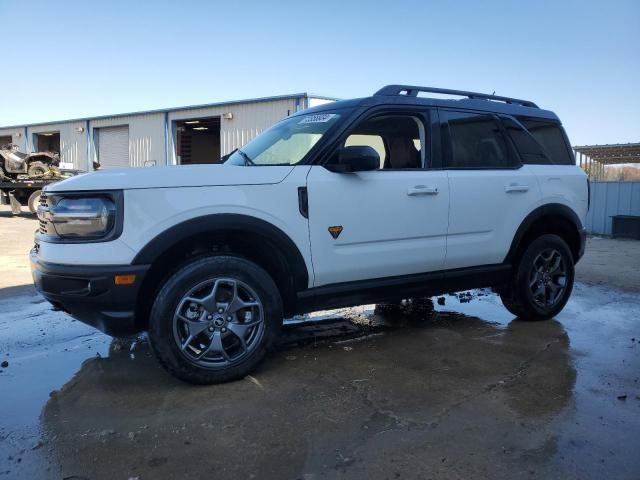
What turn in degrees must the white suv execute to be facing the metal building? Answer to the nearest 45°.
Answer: approximately 135° to its right

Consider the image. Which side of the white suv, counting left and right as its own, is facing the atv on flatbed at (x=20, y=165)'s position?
right

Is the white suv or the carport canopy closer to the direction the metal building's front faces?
the white suv

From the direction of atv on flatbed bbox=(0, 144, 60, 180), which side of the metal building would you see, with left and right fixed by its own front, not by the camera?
front

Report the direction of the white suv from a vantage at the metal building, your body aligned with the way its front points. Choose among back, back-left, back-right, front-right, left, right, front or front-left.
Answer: front-left

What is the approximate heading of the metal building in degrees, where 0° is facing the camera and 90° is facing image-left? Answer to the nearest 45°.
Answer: approximately 45°

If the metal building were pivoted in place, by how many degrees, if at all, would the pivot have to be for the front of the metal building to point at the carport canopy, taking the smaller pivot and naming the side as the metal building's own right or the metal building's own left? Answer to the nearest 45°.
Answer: approximately 90° to the metal building's own left

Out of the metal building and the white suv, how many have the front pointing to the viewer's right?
0

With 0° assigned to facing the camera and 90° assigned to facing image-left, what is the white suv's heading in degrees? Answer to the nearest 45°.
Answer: approximately 45°

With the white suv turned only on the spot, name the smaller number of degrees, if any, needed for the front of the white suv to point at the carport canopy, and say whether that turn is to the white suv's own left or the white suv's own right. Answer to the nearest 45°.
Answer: approximately 180°
